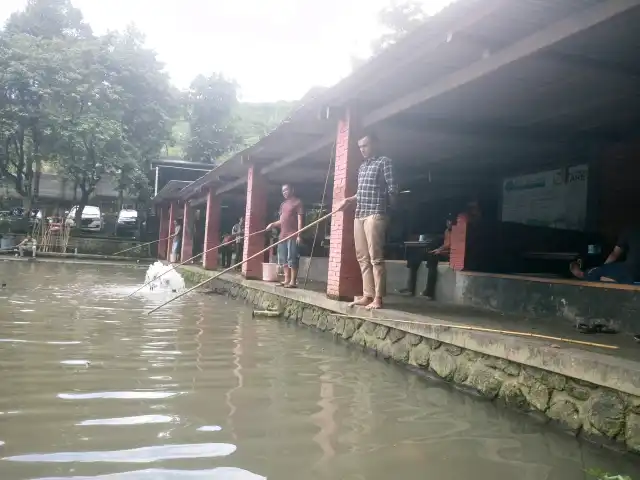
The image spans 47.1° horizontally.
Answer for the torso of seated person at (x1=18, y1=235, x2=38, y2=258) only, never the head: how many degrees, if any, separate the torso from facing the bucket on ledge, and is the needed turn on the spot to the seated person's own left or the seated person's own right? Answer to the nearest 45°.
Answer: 0° — they already face it

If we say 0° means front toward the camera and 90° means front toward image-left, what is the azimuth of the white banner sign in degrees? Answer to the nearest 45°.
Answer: approximately 45°

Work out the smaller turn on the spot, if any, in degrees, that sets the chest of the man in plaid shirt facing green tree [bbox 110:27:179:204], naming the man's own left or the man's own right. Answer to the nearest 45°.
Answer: approximately 90° to the man's own right

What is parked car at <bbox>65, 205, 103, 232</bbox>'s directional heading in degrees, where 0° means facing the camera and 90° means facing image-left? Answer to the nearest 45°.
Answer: approximately 0°

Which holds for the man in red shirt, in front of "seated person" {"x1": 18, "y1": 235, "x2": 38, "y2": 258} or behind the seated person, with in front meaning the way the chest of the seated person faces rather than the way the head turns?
in front
